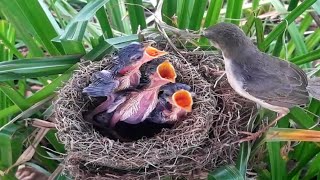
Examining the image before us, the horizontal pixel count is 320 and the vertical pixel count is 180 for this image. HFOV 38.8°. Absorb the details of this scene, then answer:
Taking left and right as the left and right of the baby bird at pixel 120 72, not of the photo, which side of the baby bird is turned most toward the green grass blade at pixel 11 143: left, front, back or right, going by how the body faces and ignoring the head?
back

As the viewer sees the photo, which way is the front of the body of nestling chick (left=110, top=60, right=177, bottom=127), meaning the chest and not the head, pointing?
to the viewer's right

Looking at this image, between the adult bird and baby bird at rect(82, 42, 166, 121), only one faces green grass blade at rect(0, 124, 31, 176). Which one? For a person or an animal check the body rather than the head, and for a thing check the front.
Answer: the adult bird

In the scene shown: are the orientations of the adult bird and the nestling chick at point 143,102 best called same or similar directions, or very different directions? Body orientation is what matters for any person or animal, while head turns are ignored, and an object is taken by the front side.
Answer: very different directions

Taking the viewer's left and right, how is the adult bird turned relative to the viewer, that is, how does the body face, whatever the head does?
facing to the left of the viewer

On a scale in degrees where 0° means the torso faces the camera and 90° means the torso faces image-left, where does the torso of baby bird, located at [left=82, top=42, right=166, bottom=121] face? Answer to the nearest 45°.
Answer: approximately 270°

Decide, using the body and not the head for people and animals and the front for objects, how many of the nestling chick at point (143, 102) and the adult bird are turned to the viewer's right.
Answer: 1

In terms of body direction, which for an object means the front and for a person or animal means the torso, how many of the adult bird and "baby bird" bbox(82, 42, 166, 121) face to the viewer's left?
1
